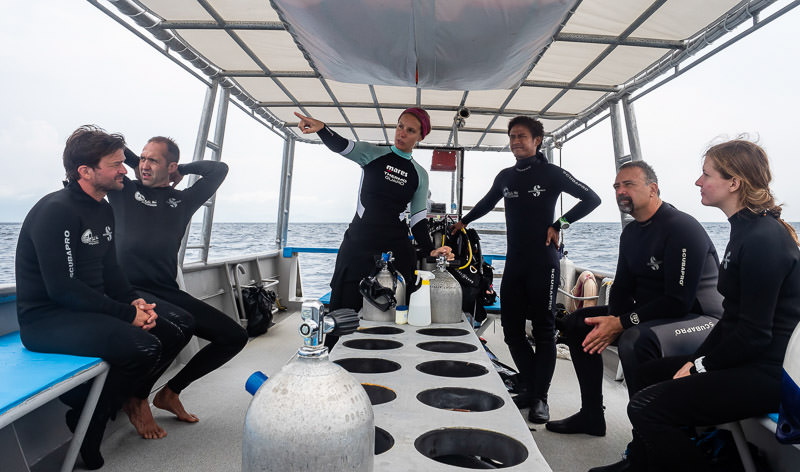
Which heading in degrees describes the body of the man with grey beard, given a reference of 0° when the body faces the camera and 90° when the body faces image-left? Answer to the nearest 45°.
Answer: approximately 45°

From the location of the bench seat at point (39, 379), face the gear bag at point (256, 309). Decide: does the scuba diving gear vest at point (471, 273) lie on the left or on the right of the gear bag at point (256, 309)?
right

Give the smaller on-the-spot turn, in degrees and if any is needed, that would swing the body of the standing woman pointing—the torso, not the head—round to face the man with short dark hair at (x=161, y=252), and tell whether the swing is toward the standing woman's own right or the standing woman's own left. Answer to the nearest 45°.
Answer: approximately 90° to the standing woman's own right

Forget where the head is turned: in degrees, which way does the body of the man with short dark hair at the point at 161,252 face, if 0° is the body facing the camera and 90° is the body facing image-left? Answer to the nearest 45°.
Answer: approximately 315°

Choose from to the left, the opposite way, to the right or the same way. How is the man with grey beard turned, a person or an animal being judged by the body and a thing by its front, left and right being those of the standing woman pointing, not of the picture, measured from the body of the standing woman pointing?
to the right

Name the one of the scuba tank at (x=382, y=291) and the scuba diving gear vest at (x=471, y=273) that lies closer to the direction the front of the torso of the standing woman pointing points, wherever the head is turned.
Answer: the scuba tank

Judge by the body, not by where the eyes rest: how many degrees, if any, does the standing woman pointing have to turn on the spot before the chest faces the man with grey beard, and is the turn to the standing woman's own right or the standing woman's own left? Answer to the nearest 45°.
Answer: approximately 90° to the standing woman's own left

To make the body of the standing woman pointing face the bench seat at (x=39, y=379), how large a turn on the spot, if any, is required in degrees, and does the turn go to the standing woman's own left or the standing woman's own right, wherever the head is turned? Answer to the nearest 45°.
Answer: approximately 45° to the standing woman's own right

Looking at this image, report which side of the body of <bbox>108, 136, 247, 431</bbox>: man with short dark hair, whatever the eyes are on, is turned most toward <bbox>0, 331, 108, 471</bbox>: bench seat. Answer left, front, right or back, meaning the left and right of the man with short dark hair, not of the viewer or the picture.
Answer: right

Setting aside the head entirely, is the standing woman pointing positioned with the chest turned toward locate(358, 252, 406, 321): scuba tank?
yes

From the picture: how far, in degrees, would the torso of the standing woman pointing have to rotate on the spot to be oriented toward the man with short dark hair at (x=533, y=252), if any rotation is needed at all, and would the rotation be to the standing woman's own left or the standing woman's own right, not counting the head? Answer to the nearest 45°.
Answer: approximately 90° to the standing woman's own left
